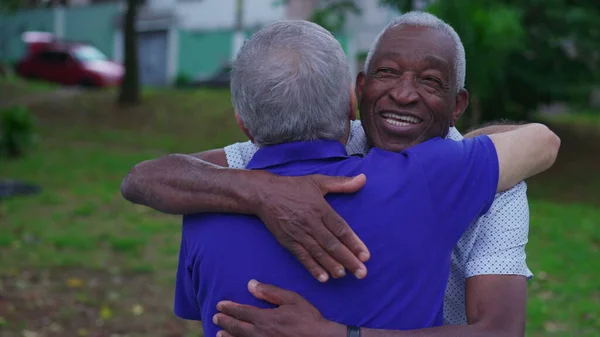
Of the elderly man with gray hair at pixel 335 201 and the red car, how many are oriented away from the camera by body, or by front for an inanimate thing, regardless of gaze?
1

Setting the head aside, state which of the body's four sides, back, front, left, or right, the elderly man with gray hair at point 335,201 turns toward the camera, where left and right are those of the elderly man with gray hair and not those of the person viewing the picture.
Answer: back

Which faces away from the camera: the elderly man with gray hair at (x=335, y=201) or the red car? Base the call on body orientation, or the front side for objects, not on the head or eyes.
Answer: the elderly man with gray hair

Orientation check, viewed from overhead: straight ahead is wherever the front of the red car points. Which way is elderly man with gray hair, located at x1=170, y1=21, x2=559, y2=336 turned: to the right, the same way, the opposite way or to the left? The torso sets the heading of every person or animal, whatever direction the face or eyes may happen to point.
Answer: to the left

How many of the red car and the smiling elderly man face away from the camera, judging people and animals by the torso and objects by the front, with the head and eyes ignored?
0

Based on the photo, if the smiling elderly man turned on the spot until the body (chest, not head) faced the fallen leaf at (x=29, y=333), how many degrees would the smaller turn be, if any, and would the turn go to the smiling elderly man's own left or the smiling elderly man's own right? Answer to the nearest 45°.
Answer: approximately 135° to the smiling elderly man's own right

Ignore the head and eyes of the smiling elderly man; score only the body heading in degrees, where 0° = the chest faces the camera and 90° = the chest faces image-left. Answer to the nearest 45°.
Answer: approximately 0°

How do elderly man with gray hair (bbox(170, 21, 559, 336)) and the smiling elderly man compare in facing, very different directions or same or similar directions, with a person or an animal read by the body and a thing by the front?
very different directions

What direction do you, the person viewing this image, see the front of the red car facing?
facing the viewer and to the right of the viewer
